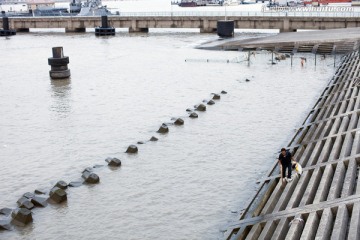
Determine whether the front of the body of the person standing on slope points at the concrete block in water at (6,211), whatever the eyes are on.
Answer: no

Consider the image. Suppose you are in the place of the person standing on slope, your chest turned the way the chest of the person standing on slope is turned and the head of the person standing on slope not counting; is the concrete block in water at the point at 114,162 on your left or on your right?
on your right
